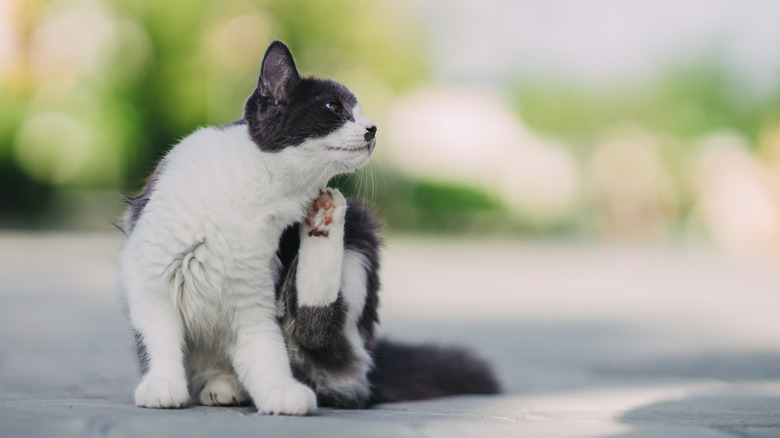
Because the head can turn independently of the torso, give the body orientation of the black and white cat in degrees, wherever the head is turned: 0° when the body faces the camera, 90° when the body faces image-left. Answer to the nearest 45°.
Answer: approximately 0°

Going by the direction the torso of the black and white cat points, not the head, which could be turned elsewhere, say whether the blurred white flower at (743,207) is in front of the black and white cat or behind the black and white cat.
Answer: behind
